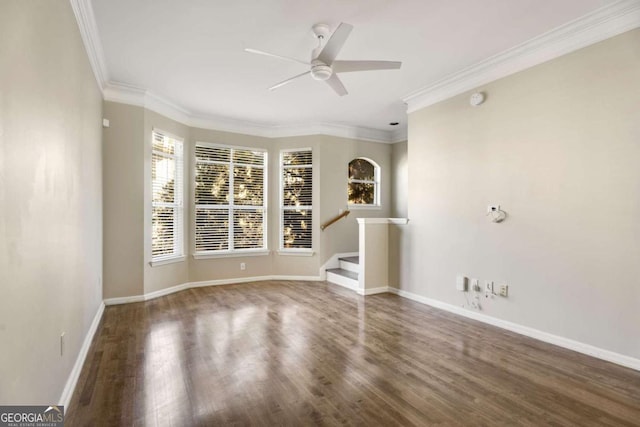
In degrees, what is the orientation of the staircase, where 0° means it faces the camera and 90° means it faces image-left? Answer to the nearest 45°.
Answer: approximately 45°

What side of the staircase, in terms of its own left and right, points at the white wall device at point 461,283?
left

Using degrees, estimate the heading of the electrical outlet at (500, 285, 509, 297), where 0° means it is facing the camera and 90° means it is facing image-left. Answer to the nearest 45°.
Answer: approximately 45°

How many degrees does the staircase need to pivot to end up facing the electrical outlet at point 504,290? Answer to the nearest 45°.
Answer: approximately 90° to its left

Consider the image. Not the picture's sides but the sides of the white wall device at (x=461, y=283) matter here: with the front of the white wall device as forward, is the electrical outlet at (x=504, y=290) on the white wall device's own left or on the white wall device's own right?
on the white wall device's own left

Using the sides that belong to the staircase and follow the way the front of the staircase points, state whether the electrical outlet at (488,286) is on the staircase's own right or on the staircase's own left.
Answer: on the staircase's own left
